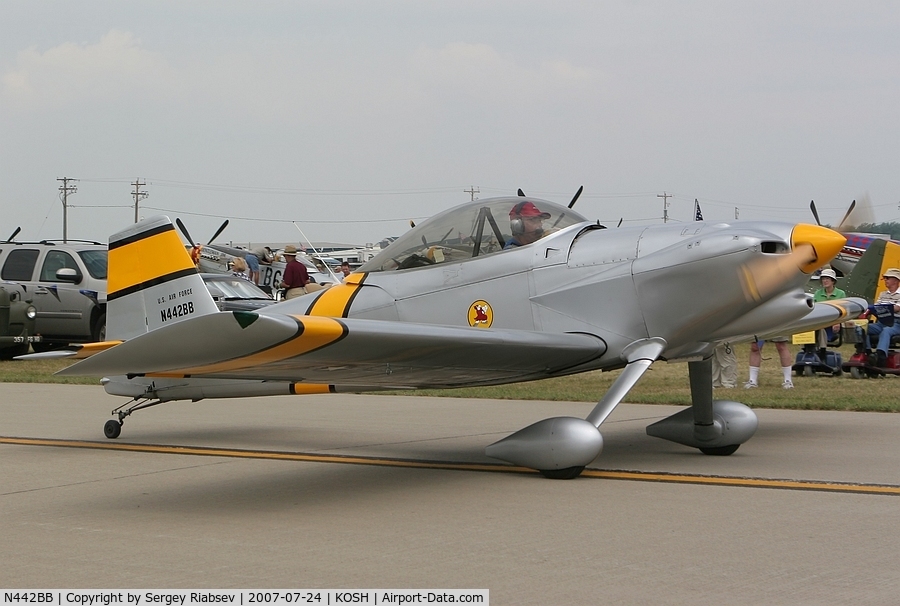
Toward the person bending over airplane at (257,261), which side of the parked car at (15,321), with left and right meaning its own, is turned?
left

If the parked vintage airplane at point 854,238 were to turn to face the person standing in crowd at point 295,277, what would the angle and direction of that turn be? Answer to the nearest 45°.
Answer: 0° — it already faces them

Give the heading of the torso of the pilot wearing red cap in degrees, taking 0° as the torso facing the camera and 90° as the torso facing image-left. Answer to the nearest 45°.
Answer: approximately 315°

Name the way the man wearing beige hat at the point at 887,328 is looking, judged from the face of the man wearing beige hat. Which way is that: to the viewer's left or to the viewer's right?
to the viewer's left

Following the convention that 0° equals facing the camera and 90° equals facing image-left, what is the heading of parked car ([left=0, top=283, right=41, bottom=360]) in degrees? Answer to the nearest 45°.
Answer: approximately 315°

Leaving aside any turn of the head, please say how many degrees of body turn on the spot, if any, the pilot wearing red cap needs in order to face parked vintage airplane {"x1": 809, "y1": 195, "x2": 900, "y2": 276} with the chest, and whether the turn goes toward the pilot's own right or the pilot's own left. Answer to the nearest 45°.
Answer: approximately 90° to the pilot's own left

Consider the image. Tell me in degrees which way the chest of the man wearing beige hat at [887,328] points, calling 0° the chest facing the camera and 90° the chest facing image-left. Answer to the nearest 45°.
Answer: approximately 45°

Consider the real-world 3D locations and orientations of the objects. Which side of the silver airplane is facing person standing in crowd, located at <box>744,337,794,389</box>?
left

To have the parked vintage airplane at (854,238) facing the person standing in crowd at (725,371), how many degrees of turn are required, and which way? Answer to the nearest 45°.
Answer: approximately 45° to its left

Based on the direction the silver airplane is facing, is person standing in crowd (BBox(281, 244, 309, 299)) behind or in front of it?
behind

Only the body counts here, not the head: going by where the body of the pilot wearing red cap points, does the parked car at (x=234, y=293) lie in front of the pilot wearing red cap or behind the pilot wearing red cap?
behind

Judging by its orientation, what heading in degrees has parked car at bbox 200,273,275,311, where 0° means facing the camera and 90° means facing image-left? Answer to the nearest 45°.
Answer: approximately 315°
